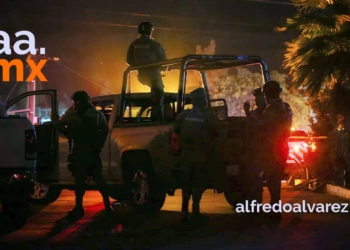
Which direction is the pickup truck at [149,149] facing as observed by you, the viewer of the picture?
facing away from the viewer and to the left of the viewer

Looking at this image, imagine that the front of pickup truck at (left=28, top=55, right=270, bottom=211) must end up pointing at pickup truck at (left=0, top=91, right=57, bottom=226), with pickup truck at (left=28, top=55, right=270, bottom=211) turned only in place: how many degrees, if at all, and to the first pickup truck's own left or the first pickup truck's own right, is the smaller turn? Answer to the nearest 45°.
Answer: approximately 90° to the first pickup truck's own left
